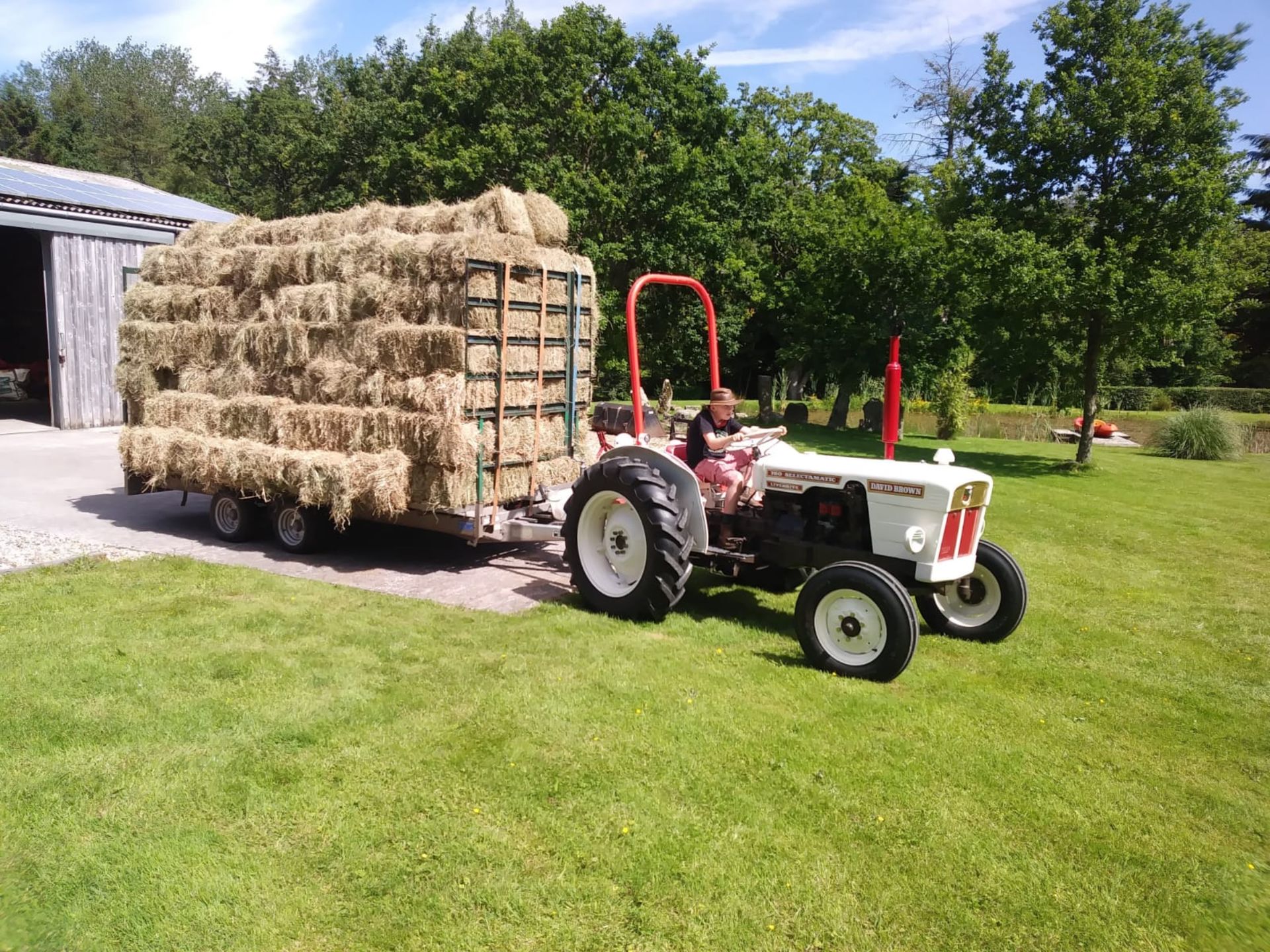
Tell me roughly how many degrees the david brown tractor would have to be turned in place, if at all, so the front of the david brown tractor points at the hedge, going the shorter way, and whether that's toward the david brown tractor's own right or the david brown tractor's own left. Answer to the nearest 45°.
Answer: approximately 90° to the david brown tractor's own left

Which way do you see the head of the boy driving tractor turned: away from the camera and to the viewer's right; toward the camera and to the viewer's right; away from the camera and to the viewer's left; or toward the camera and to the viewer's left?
toward the camera and to the viewer's right

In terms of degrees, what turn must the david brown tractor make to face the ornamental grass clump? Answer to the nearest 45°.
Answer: approximately 90° to its left

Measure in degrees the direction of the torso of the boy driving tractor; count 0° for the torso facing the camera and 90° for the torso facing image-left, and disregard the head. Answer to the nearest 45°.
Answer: approximately 315°

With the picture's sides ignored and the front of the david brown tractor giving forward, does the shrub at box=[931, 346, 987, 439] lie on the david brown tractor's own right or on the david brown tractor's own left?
on the david brown tractor's own left

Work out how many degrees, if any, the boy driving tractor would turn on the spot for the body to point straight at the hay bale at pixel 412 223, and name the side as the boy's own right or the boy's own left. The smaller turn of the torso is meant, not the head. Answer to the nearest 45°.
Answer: approximately 180°

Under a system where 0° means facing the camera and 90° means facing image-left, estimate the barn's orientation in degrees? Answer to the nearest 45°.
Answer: approximately 315°

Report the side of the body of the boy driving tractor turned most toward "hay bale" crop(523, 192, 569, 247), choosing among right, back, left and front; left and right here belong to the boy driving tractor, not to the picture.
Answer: back
